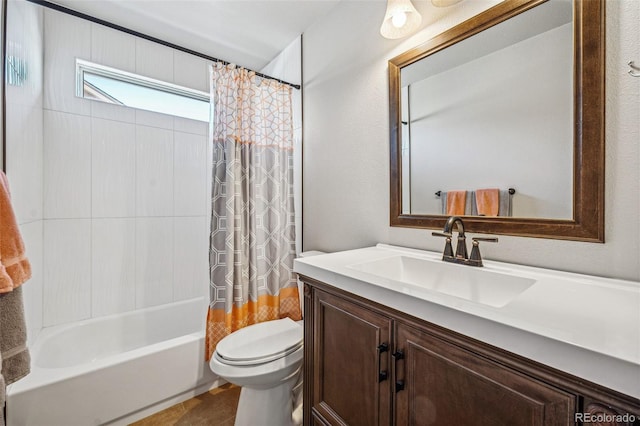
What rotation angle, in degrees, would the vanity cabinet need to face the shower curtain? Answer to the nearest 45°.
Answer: approximately 90° to its right

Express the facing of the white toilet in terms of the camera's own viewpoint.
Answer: facing the viewer and to the left of the viewer

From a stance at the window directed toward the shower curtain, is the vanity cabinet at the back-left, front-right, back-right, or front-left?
front-right

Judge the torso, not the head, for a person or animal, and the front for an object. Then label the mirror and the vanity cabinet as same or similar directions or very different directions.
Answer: same or similar directions

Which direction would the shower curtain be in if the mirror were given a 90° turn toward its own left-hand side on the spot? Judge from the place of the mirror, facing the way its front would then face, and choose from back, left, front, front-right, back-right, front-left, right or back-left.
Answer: back-right

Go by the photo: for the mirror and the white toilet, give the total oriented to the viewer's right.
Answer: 0

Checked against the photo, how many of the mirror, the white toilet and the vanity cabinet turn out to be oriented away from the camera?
0

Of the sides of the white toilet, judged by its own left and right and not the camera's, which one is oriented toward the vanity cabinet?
left

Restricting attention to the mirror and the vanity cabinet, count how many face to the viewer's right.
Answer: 0
